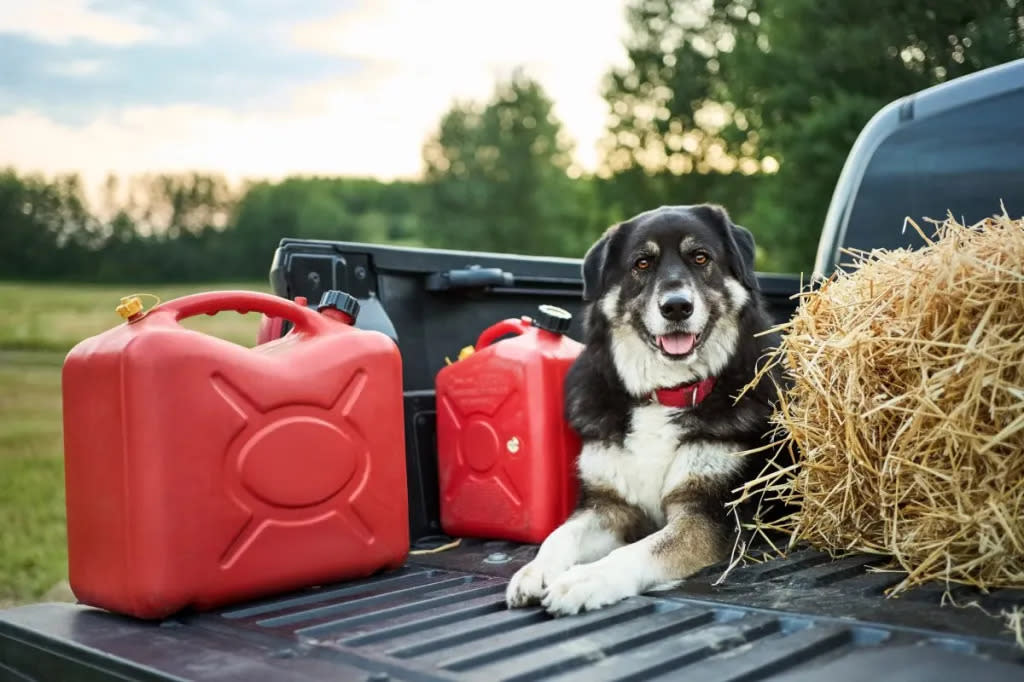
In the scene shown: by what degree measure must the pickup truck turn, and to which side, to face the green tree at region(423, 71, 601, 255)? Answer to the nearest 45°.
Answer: approximately 45° to its left

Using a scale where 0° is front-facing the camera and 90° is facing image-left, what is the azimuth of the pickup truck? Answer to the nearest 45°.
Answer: approximately 225°

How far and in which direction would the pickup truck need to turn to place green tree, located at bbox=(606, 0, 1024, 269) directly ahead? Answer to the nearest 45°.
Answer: approximately 45° to its left

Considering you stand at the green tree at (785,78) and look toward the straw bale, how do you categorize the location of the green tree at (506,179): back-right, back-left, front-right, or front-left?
back-right
